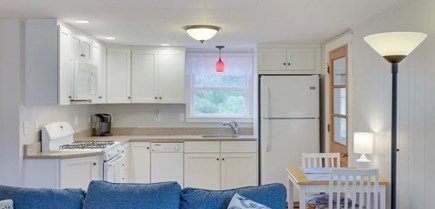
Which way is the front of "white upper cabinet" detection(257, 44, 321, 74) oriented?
toward the camera

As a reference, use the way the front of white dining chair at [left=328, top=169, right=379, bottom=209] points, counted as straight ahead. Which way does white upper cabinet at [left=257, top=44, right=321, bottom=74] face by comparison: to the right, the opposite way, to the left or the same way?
the opposite way

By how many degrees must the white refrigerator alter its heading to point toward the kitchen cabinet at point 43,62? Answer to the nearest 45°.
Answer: approximately 45° to its right

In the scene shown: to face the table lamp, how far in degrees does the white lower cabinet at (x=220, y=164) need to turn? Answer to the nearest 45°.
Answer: approximately 45° to its left

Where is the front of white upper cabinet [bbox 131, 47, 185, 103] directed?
toward the camera

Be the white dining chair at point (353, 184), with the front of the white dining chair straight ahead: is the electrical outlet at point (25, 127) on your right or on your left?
on your left

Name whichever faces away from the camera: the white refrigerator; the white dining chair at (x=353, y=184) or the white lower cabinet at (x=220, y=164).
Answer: the white dining chair

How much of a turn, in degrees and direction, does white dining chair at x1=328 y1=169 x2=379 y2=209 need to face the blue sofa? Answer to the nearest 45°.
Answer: approximately 135° to its left

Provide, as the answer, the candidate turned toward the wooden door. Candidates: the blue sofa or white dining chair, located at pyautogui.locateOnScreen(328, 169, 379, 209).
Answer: the white dining chair

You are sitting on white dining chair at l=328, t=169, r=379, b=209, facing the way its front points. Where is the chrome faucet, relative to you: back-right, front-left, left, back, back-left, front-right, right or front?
front-left
